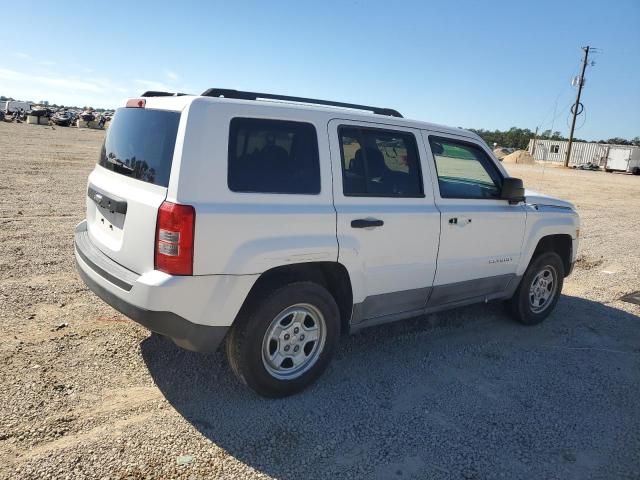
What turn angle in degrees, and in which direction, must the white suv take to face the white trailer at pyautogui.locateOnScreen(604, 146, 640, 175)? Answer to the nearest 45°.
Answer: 0° — it already faces it

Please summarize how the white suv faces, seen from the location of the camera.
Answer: facing away from the viewer and to the right of the viewer
